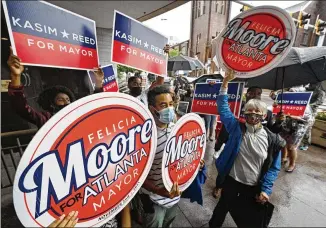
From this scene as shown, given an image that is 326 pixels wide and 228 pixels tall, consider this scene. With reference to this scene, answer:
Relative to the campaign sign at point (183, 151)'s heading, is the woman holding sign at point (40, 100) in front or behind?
behind

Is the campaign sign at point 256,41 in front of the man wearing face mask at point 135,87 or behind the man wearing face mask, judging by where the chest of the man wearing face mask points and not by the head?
in front

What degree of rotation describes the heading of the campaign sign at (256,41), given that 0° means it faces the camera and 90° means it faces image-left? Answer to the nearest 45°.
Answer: approximately 0°

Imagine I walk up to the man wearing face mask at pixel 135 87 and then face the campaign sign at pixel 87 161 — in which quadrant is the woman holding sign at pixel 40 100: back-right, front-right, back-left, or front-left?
front-right

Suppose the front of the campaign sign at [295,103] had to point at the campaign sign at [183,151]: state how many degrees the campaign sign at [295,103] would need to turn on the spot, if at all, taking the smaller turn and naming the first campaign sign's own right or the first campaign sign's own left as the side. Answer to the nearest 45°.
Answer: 0° — it already faces it

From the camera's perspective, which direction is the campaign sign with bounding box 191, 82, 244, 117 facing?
toward the camera

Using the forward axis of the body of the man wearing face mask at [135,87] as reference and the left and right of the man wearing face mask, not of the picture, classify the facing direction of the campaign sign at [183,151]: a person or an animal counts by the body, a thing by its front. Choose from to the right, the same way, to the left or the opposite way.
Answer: the same way

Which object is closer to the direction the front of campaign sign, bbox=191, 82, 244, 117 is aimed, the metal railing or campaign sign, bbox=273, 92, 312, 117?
the metal railing

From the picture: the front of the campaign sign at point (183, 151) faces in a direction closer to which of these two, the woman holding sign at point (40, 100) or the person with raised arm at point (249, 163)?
the person with raised arm

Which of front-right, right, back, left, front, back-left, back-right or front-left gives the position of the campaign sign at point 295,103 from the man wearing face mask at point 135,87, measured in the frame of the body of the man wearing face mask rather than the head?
front-left

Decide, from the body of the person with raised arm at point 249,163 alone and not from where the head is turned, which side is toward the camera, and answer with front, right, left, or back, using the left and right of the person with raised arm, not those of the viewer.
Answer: front

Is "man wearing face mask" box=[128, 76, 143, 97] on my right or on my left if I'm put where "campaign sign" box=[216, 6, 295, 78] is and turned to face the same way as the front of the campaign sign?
on my right

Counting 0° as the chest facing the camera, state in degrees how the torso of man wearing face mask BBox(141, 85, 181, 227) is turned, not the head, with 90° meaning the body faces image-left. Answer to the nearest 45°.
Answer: approximately 315°

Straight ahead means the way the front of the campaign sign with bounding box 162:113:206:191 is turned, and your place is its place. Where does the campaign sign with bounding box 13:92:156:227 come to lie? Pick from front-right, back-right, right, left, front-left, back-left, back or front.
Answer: right

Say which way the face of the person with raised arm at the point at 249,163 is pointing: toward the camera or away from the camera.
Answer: toward the camera

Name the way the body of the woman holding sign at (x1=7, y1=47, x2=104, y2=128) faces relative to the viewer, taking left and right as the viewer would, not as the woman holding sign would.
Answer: facing the viewer and to the right of the viewer
